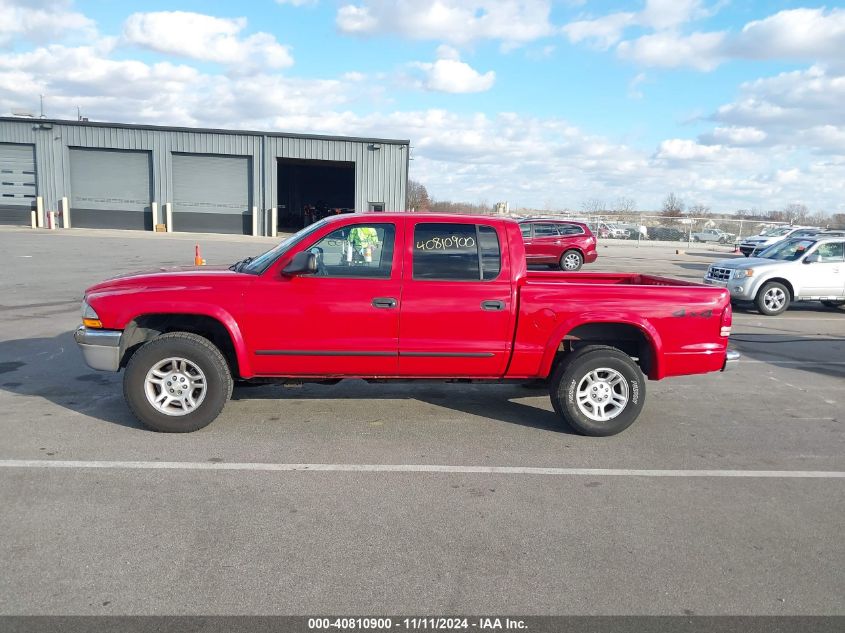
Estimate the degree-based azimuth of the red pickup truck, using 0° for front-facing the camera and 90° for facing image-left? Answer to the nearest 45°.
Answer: approximately 90°

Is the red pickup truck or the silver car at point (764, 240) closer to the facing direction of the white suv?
the red pickup truck

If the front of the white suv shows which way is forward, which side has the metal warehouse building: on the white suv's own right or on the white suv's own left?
on the white suv's own right

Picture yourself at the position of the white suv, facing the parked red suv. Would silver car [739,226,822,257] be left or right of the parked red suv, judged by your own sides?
right

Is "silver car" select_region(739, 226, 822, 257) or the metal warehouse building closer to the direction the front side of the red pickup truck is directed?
the metal warehouse building
